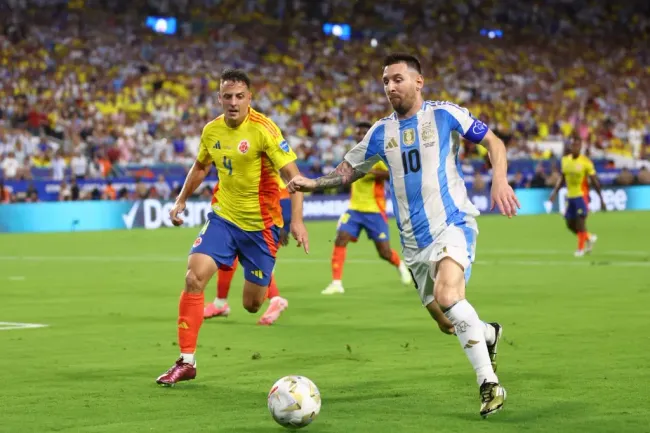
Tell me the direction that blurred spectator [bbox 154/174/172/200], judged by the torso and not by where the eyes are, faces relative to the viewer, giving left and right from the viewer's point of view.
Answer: facing the viewer

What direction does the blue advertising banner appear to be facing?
toward the camera

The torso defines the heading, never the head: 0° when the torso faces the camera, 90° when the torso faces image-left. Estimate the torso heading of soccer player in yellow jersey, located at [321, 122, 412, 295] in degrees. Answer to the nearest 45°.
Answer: approximately 45°

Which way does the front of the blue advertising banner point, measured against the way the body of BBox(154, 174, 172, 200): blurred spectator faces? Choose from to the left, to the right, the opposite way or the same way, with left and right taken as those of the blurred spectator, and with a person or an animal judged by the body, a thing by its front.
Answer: the same way

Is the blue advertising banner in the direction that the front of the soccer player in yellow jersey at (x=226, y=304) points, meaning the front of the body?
no

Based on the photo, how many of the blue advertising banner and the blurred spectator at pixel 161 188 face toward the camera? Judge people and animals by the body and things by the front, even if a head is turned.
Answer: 2

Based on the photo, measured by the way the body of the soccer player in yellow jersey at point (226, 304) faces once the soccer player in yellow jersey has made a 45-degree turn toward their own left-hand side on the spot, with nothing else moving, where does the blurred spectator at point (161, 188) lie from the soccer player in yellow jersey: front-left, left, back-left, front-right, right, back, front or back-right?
back

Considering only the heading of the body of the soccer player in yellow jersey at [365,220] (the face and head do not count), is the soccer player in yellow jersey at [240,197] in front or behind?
in front

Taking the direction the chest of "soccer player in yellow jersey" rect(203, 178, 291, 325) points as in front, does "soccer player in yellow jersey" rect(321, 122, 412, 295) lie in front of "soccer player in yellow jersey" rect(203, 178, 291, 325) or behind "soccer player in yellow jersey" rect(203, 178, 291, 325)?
behind

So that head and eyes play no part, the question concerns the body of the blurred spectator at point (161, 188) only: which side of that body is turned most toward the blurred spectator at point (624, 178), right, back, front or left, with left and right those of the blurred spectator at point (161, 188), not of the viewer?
left

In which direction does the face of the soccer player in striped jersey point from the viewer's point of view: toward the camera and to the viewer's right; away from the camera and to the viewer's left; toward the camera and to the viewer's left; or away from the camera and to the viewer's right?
toward the camera and to the viewer's left

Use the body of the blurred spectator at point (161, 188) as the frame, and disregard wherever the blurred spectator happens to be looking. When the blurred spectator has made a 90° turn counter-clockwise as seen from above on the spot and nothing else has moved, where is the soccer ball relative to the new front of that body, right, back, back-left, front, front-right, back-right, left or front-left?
right

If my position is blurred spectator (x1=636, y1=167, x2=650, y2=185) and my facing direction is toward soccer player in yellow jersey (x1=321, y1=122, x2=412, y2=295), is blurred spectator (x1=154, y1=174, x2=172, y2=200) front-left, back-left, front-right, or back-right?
front-right
